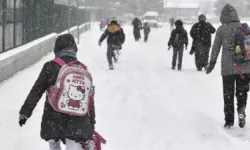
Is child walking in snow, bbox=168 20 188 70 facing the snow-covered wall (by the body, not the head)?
no

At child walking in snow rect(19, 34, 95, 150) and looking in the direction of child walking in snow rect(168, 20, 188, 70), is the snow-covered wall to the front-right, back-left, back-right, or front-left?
front-left

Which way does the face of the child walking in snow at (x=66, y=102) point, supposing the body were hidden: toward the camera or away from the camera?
away from the camera

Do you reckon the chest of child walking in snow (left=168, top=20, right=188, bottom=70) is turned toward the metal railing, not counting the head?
no

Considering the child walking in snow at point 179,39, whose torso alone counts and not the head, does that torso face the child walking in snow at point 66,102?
no
